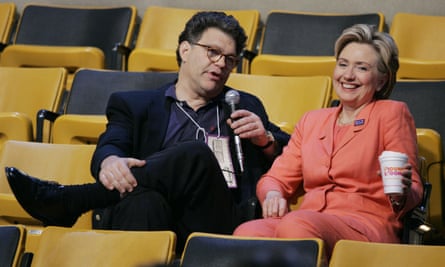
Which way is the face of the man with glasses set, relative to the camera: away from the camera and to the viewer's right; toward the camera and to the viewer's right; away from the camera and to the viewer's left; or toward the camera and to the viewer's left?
toward the camera and to the viewer's right

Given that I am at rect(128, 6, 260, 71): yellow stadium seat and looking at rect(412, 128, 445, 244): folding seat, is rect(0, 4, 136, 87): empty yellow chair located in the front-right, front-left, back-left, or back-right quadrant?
back-right

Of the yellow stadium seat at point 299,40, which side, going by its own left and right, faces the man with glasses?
front

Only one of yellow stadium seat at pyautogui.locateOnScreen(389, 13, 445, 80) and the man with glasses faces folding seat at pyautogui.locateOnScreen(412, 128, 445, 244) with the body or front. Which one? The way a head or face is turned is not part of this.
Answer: the yellow stadium seat

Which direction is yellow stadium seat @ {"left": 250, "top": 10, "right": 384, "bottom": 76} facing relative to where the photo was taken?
toward the camera

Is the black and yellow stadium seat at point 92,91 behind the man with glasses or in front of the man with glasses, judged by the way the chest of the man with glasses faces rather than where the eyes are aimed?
behind

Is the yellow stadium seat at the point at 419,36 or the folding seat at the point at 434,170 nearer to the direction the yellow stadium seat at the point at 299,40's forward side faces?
the folding seat

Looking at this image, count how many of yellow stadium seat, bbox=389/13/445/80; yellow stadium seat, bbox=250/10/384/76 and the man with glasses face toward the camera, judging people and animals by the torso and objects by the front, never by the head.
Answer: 3

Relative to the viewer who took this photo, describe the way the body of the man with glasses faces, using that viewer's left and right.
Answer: facing the viewer

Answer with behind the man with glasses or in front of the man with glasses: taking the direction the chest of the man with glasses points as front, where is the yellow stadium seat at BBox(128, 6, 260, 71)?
behind
